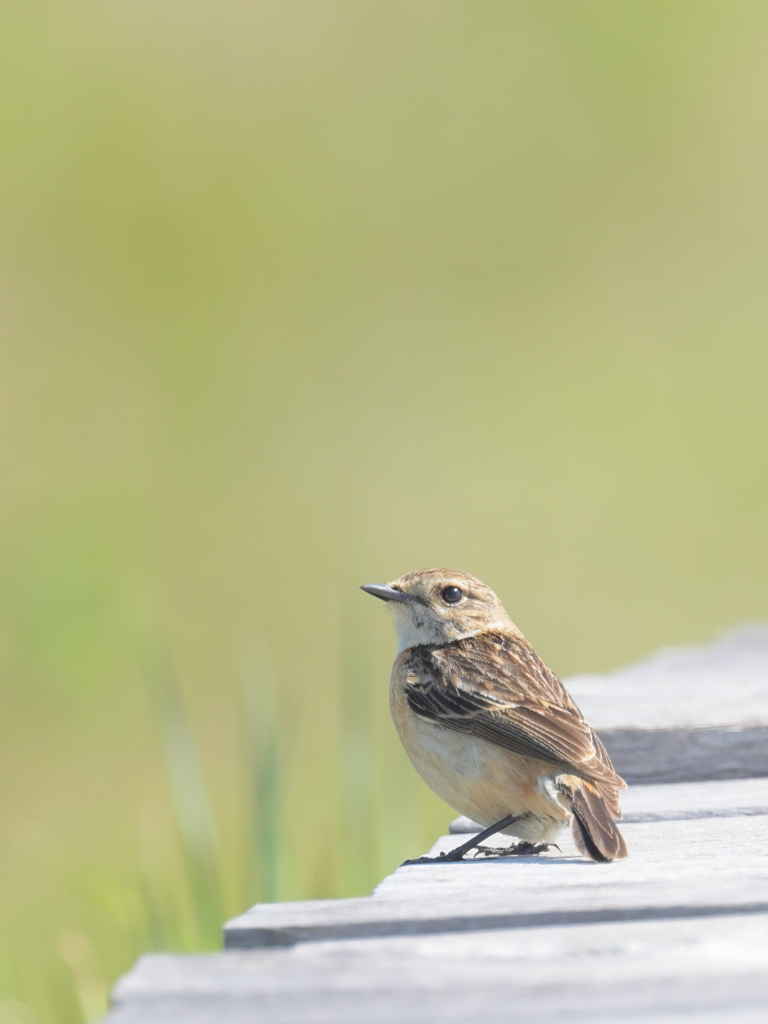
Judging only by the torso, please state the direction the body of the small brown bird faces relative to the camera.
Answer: to the viewer's left

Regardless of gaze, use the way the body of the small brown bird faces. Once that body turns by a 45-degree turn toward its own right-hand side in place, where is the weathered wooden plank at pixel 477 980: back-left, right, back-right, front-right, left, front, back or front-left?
back-left
